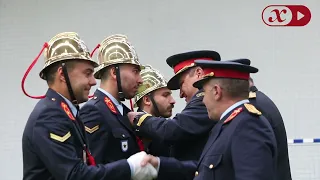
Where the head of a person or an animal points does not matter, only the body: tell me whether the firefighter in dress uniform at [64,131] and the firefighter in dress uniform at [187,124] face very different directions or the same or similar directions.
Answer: very different directions

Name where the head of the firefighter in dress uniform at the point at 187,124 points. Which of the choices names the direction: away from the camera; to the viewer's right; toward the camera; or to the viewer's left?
to the viewer's left

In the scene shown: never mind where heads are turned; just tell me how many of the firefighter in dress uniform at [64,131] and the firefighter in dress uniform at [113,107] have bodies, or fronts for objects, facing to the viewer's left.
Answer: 0

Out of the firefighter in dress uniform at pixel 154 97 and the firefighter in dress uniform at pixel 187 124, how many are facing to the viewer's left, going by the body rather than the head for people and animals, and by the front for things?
1

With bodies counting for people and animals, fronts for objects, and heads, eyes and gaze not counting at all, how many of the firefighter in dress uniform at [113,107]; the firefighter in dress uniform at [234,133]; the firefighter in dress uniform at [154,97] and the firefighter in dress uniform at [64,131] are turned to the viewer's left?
1

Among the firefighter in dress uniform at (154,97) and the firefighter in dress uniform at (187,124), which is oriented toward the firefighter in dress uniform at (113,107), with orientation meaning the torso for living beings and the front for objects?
the firefighter in dress uniform at (187,124)

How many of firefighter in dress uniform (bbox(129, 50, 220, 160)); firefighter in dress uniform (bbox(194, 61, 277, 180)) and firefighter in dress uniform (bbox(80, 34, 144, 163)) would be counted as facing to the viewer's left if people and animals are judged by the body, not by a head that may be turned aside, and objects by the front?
2

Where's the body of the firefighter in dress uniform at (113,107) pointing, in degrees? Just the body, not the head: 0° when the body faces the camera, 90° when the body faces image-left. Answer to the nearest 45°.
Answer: approximately 315°

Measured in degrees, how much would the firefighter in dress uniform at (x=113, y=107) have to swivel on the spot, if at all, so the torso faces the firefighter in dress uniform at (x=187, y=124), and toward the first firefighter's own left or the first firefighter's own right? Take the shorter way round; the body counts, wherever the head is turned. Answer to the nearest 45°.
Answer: approximately 45° to the first firefighter's own left

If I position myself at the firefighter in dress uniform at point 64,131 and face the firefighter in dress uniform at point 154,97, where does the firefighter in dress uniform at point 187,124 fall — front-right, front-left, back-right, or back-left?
front-right

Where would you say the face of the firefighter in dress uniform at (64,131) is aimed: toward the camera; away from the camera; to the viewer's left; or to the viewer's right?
to the viewer's right

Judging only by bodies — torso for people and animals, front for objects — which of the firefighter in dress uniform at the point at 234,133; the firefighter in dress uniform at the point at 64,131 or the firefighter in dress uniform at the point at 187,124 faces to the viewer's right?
the firefighter in dress uniform at the point at 64,131

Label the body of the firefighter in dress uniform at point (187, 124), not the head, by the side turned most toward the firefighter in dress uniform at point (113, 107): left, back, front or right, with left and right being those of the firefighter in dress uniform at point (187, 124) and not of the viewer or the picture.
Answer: front

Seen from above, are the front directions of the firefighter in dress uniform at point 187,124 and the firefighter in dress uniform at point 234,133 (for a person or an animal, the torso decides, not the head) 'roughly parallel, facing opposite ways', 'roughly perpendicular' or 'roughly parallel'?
roughly parallel

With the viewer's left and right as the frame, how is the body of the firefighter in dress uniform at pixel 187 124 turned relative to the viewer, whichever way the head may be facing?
facing to the left of the viewer

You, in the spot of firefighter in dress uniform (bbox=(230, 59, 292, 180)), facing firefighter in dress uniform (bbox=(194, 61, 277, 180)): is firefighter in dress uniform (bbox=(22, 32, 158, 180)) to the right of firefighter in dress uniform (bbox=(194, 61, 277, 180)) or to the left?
right

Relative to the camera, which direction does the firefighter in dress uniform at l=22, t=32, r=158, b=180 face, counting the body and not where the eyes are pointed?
to the viewer's right

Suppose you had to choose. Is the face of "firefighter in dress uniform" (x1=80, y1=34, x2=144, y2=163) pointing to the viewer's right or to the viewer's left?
to the viewer's right
